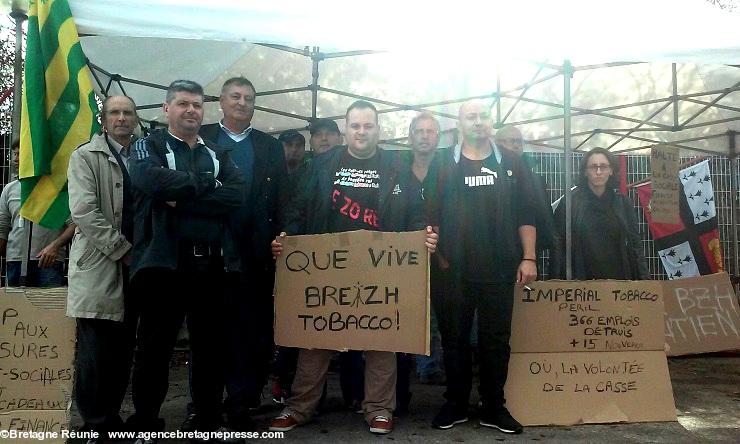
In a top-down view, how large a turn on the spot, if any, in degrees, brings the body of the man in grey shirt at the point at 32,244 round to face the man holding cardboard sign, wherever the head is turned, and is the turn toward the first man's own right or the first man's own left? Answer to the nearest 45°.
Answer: approximately 45° to the first man's own left

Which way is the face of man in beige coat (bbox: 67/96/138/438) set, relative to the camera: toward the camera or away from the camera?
toward the camera

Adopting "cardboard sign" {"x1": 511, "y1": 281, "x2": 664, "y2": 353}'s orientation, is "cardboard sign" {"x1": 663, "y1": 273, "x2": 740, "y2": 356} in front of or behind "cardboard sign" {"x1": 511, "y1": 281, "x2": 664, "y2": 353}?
behind

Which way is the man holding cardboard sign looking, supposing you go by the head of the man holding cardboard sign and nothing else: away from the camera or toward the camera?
toward the camera

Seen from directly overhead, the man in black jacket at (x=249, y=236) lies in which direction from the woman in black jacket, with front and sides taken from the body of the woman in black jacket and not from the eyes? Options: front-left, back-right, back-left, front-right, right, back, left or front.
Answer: front-right

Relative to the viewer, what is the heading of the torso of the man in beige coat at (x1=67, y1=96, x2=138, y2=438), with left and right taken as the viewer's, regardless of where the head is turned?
facing the viewer and to the right of the viewer

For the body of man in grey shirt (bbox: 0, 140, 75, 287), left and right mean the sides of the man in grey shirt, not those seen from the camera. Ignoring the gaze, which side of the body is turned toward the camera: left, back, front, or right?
front

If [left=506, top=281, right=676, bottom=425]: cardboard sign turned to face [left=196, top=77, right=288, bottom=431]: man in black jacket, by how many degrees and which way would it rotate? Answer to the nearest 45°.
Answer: approximately 45° to its right

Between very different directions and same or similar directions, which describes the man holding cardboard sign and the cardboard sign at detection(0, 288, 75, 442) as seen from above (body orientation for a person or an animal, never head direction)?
same or similar directions

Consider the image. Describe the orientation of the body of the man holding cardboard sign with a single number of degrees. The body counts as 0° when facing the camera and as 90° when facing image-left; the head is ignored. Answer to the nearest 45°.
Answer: approximately 0°

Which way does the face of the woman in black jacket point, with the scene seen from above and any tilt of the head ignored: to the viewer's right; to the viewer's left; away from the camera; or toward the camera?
toward the camera

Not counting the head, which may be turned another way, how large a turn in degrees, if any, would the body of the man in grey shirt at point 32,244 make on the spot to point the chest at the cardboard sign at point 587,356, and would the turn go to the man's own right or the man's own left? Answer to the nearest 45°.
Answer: approximately 45° to the man's own left

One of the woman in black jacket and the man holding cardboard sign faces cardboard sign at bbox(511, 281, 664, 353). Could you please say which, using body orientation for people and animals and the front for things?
the woman in black jacket

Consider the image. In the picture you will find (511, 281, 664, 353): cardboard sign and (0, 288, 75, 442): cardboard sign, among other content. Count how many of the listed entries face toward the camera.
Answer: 2

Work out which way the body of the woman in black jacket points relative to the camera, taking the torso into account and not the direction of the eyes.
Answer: toward the camera

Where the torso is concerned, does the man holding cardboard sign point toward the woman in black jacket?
no

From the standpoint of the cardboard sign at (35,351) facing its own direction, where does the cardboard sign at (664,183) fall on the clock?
the cardboard sign at (664,183) is roughly at 9 o'clock from the cardboard sign at (35,351).

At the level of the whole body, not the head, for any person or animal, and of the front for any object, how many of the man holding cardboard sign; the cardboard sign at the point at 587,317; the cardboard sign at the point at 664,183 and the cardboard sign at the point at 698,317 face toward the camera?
4

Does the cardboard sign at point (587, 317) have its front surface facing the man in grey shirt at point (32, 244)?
no

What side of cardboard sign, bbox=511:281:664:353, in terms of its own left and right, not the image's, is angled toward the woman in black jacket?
back

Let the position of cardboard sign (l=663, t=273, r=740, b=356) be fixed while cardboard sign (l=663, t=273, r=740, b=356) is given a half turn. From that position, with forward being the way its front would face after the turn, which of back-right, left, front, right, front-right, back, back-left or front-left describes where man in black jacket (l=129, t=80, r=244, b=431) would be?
back-left
